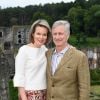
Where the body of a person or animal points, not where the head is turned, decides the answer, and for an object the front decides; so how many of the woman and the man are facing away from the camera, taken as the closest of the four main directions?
0

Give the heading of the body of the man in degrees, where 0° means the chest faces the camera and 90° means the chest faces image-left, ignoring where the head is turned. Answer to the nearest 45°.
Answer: approximately 45°

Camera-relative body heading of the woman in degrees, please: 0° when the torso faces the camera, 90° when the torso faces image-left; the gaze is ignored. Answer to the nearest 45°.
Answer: approximately 315°

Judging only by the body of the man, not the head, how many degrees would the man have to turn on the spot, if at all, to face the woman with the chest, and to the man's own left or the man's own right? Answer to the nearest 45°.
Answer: approximately 45° to the man's own right

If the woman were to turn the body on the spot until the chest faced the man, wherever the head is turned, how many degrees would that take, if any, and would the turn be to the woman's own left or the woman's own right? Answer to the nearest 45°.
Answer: approximately 45° to the woman's own left
